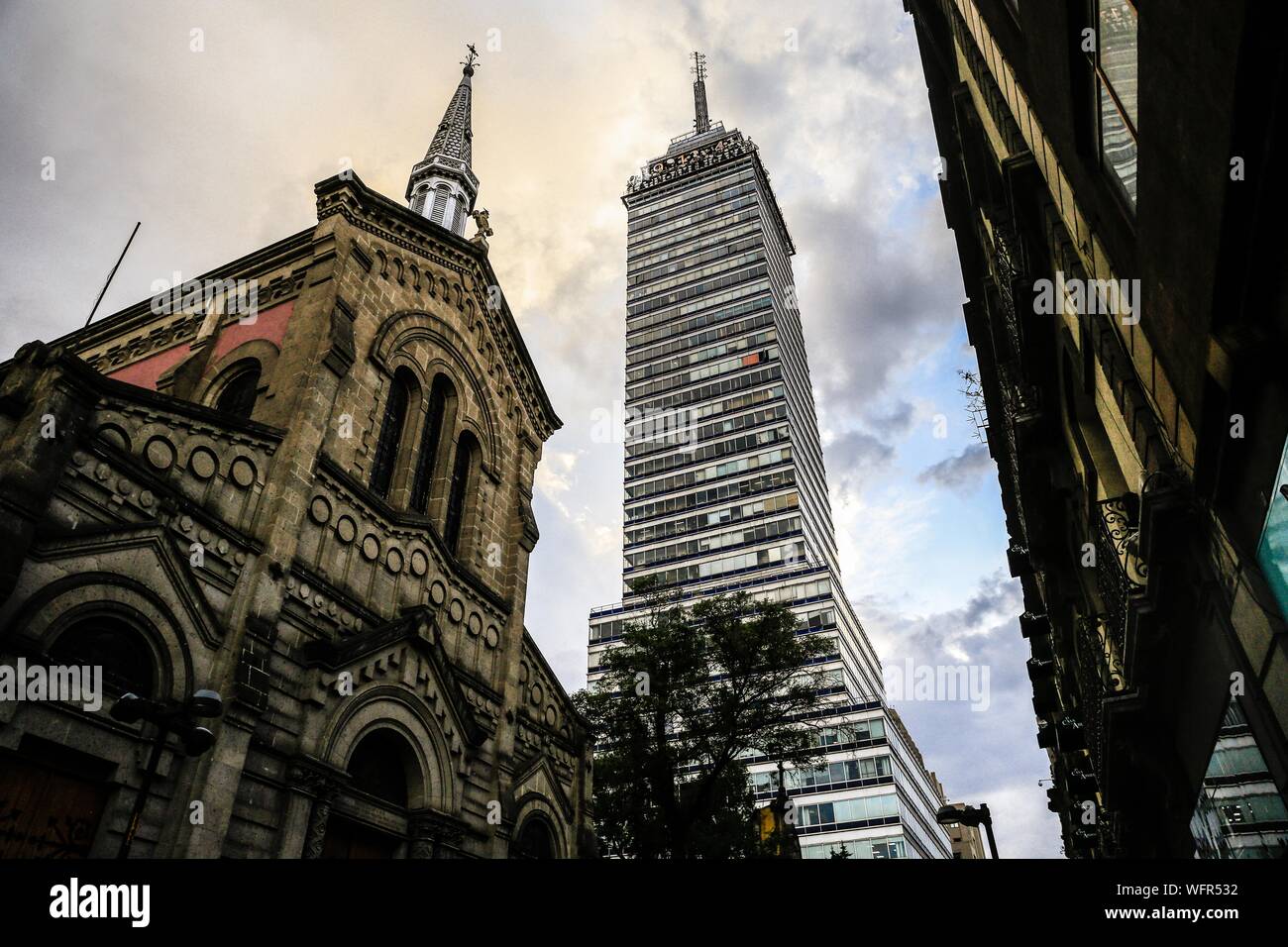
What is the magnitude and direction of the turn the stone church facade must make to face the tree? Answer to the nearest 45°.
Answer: approximately 90° to its left

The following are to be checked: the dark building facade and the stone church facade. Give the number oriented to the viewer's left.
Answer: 1

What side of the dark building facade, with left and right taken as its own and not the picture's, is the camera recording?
left

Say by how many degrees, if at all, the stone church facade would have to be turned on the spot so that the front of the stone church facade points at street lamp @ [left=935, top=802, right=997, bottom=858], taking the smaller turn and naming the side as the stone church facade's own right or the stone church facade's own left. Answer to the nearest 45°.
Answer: approximately 45° to the stone church facade's own left

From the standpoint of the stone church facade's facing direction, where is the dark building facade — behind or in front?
in front

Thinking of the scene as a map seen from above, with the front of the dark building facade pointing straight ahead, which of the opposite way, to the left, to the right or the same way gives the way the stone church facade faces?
the opposite way

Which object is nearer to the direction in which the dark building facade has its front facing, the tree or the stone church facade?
the stone church facade

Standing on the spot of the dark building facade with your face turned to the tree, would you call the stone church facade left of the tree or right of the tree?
left

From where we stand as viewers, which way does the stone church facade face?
facing the viewer and to the right of the viewer

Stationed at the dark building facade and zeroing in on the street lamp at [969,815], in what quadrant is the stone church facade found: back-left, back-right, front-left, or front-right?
front-left

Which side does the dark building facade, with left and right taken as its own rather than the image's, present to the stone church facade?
front

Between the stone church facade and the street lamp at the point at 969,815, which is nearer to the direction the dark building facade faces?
the stone church facade
